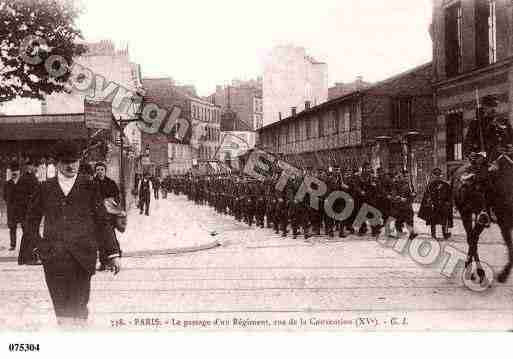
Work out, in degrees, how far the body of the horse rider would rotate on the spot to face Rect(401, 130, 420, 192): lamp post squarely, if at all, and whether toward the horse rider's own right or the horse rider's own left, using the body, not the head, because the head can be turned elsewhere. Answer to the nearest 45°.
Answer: approximately 135° to the horse rider's own right

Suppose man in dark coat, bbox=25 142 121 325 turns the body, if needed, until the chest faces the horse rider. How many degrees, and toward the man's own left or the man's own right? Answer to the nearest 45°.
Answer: approximately 90° to the man's own left

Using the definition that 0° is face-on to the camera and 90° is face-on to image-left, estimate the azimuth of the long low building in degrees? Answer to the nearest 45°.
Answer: approximately 45°

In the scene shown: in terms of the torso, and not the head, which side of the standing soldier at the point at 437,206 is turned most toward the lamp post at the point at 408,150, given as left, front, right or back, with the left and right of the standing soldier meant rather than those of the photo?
back

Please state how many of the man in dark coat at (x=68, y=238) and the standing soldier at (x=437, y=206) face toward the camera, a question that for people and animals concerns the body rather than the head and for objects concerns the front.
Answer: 2

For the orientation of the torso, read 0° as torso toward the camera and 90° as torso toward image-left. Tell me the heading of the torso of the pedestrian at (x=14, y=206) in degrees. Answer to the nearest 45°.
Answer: approximately 315°
